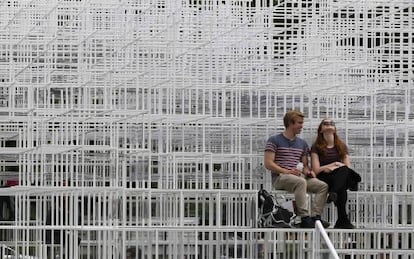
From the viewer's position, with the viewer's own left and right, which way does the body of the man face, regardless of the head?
facing the viewer and to the right of the viewer

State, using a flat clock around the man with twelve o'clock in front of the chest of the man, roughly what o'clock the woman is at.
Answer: The woman is roughly at 10 o'clock from the man.

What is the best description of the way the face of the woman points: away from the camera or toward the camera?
toward the camera
